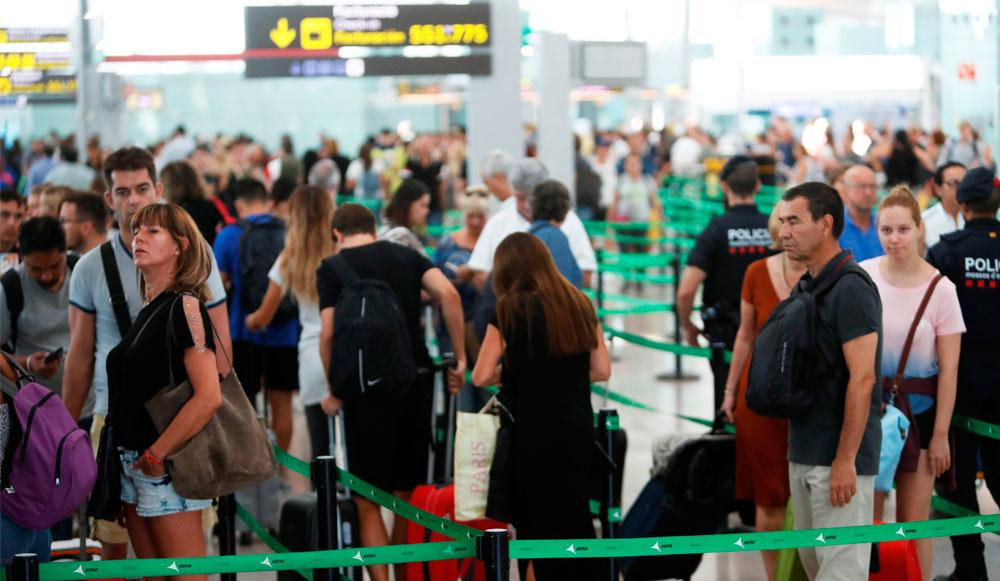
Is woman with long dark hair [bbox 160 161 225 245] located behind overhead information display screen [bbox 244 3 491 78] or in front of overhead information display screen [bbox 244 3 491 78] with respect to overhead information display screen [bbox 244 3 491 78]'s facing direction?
in front

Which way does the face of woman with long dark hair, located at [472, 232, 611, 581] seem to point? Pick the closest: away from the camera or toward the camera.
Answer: away from the camera

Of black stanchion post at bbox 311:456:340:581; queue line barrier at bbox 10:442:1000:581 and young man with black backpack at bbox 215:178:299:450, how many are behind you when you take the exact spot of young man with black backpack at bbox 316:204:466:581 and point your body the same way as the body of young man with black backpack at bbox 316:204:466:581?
2

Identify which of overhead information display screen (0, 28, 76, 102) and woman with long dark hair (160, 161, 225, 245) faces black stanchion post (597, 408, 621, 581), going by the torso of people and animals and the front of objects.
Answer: the overhead information display screen

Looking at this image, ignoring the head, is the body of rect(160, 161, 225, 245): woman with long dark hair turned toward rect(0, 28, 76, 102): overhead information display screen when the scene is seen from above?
yes

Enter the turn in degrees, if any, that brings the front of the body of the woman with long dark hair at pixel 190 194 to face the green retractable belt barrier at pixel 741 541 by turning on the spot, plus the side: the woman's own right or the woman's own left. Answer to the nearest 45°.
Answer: approximately 180°

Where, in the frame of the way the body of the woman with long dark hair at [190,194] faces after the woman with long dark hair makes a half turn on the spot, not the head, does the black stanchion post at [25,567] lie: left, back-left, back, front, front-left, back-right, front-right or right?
front

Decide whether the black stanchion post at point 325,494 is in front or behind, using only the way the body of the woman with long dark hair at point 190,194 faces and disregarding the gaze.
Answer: behind

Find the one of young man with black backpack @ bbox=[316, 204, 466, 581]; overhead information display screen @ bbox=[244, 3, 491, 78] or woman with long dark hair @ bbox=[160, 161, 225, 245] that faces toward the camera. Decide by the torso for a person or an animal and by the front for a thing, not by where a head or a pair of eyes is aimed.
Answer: the overhead information display screen

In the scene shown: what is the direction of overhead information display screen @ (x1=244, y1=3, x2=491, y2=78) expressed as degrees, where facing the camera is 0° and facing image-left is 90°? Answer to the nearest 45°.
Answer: approximately 0°

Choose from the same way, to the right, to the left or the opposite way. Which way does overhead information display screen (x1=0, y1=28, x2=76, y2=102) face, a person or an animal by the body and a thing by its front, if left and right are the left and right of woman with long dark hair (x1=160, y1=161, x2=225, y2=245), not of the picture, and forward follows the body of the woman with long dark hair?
the opposite way

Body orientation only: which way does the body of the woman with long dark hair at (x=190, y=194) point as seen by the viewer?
away from the camera

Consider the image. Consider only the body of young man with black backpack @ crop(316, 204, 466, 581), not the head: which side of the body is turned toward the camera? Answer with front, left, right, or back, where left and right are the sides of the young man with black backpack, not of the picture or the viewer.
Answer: back

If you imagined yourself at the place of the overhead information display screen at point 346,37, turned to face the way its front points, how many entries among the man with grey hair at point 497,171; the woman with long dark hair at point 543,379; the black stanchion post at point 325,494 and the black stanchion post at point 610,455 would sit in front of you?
4

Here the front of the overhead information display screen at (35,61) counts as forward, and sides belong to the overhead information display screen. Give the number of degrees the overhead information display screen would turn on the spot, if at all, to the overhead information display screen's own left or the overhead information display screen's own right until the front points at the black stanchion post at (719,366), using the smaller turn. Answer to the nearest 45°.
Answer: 0° — it already faces it

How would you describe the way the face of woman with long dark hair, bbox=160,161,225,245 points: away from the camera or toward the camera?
away from the camera

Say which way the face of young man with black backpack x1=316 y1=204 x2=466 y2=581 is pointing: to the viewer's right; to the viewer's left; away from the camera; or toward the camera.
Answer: away from the camera
